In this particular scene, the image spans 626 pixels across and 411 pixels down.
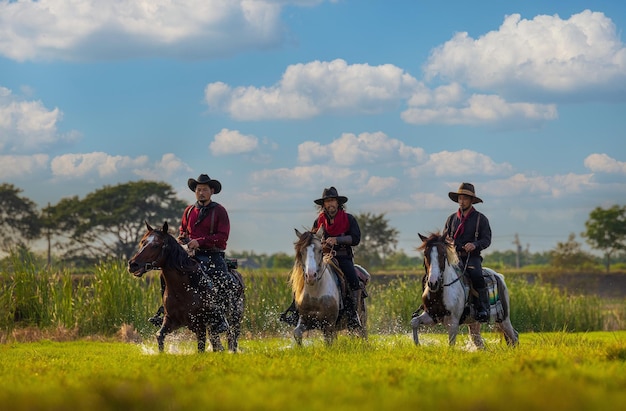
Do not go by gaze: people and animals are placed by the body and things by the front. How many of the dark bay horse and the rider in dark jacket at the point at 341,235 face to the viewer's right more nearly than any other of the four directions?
0

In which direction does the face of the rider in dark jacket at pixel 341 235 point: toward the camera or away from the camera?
toward the camera

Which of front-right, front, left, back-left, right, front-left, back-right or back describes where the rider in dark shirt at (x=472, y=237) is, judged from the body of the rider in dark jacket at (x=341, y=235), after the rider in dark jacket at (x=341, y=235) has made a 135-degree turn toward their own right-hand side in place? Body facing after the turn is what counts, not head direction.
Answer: right

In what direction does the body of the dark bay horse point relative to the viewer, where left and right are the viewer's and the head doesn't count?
facing the viewer and to the left of the viewer

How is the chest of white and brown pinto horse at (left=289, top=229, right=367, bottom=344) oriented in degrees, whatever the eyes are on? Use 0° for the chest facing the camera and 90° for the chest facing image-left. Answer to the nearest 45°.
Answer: approximately 45°

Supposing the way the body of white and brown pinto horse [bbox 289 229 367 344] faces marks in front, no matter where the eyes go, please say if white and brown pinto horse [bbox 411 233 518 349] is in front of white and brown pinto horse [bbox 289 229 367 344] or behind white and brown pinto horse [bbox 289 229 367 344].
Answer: behind

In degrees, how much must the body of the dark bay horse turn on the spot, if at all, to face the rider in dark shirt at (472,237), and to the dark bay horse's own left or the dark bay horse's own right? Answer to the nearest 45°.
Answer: approximately 135° to the dark bay horse's own left

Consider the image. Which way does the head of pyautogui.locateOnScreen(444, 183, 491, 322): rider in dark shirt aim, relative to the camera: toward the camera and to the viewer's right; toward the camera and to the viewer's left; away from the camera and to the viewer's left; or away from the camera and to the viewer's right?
toward the camera and to the viewer's left

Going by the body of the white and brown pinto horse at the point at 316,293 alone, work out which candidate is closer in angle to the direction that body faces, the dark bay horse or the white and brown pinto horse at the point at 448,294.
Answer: the dark bay horse

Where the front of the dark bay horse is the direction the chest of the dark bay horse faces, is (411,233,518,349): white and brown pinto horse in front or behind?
behind

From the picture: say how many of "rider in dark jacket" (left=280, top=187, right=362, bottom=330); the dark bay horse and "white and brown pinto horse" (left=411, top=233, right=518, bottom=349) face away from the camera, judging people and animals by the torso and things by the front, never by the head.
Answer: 0
